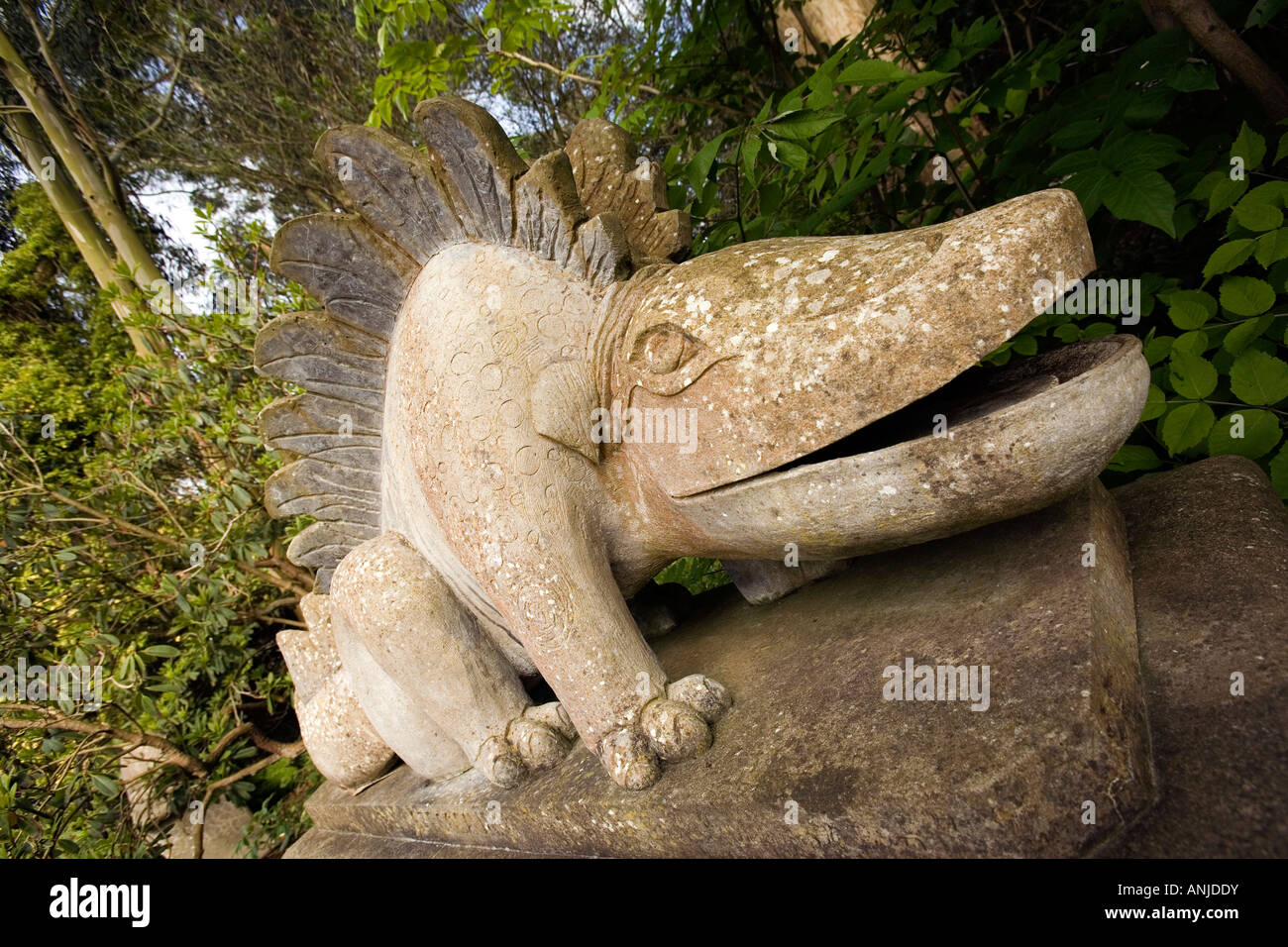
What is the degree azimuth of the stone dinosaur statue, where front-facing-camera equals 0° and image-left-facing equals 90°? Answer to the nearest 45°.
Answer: approximately 270°

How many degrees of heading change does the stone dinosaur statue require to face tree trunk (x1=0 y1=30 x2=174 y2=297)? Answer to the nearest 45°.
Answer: approximately 135° to its left

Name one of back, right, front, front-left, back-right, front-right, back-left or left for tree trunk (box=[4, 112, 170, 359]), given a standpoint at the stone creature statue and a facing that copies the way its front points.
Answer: back-left
